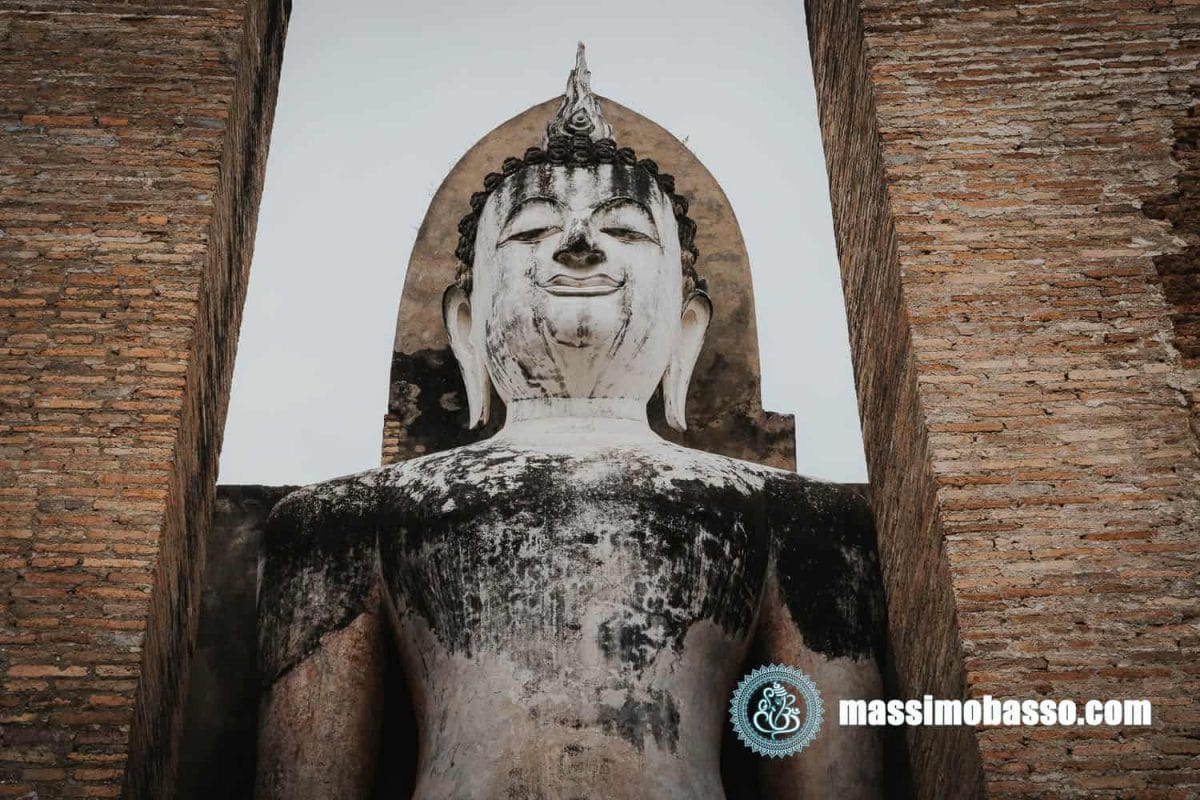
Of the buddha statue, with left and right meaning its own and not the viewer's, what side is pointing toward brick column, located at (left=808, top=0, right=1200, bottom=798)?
left

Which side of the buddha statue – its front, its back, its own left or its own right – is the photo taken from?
front
